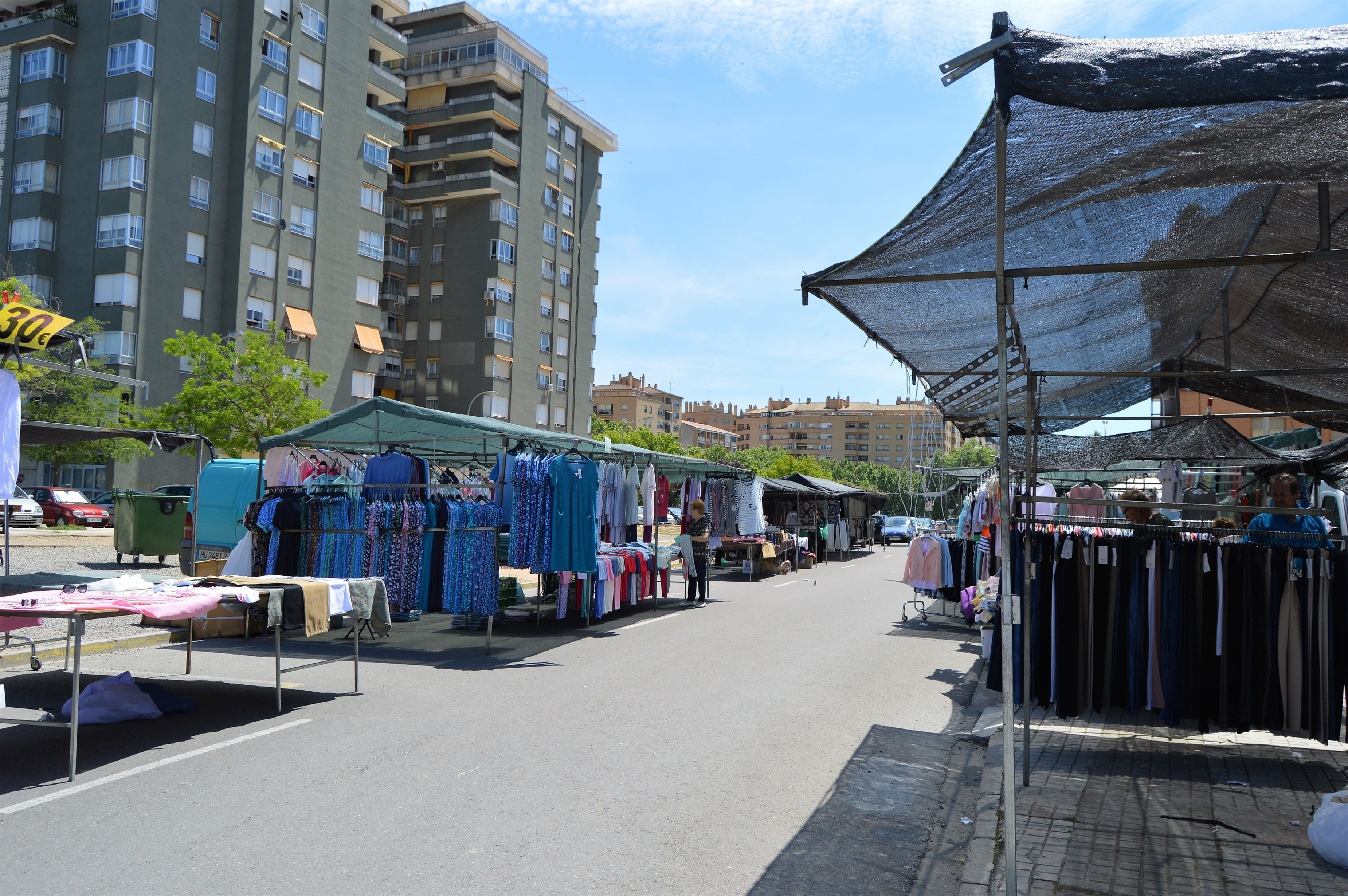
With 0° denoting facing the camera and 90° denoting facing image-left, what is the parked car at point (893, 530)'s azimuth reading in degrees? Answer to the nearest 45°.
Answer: approximately 0°

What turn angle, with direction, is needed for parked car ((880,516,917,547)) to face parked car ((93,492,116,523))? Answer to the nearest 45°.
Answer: approximately 45° to its right

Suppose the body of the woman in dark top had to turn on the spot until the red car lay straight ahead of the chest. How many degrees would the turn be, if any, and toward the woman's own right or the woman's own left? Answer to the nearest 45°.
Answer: approximately 45° to the woman's own right

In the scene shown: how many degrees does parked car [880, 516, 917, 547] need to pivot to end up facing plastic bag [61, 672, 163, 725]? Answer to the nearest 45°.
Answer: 0° — it already faces it

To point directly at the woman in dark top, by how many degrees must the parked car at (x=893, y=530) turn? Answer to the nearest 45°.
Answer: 0° — it already faces them

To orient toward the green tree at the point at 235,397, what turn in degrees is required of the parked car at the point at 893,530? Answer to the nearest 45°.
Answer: approximately 45° to its right

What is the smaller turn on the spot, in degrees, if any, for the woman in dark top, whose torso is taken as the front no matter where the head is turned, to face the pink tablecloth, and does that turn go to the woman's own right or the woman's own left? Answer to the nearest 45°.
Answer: approximately 90° to the woman's own left

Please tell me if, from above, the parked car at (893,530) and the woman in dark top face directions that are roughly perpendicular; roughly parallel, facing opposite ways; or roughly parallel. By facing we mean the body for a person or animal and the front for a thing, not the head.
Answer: roughly perpendicular

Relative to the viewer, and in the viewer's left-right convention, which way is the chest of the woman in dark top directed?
facing to the left of the viewer

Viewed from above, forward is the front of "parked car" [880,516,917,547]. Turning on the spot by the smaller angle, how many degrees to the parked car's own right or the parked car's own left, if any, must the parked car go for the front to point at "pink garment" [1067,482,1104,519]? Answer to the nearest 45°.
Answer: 0° — it already faces it

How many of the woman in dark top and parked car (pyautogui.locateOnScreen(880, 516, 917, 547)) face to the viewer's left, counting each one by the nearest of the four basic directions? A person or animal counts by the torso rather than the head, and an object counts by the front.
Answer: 1

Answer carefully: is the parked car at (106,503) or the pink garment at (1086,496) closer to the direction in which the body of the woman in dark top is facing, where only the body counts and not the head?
the parked car

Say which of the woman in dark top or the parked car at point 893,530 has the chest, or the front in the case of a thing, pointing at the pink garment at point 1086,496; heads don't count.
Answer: the parked car
